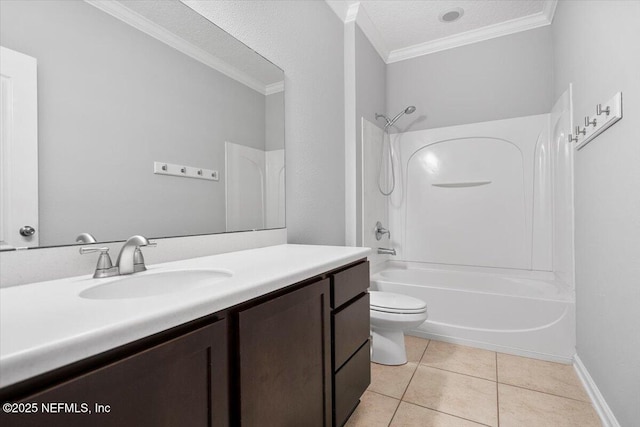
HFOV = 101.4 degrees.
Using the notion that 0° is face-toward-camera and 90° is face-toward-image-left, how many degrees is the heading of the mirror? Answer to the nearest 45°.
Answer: approximately 315°

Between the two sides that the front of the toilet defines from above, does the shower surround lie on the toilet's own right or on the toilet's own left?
on the toilet's own left

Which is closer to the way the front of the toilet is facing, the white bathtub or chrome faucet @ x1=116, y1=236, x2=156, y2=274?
the white bathtub

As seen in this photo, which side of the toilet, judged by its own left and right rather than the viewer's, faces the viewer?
right

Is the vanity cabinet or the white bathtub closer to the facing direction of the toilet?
the white bathtub

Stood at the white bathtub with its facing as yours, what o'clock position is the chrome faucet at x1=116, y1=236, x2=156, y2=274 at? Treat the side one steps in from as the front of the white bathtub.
The chrome faucet is roughly at 1 o'clock from the white bathtub.

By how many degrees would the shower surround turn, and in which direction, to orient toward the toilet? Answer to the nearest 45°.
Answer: approximately 45° to its right

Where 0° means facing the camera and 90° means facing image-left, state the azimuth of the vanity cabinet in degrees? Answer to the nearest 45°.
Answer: approximately 315°

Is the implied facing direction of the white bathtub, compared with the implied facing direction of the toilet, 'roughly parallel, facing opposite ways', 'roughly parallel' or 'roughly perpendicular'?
roughly perpendicular

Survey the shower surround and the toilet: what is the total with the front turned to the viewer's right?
1

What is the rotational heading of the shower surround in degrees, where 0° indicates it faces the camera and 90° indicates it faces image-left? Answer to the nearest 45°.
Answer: approximately 0°
